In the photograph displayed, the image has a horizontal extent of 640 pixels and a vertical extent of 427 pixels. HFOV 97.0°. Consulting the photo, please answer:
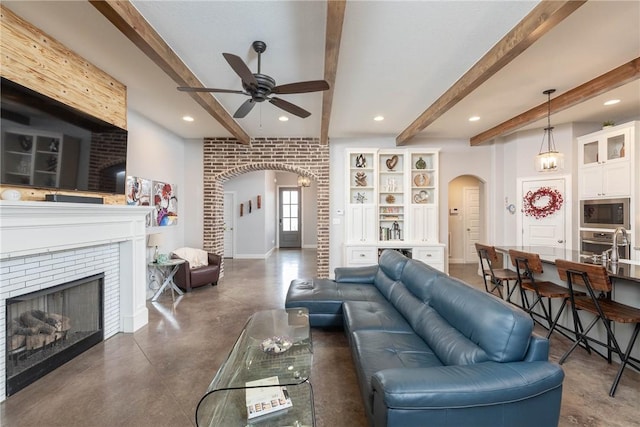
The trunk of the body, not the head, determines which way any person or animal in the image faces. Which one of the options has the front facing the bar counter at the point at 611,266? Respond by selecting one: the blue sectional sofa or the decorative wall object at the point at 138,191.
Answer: the decorative wall object

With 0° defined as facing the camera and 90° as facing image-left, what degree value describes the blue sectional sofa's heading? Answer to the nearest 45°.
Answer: approximately 90°

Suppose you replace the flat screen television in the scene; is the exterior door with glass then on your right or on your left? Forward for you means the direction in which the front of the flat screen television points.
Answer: on your left

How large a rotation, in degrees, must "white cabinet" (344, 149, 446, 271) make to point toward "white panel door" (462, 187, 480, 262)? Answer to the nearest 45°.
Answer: approximately 135° to its left

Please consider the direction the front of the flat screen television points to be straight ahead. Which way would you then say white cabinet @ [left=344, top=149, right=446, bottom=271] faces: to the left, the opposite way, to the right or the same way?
to the right

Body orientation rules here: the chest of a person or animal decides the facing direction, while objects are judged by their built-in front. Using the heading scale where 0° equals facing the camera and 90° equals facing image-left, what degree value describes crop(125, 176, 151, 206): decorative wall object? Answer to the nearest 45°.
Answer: approximately 315°

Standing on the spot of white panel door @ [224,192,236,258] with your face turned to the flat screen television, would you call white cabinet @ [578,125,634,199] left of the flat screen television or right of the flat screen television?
left

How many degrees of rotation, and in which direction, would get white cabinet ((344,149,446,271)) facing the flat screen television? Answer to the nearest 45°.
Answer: approximately 45° to its right

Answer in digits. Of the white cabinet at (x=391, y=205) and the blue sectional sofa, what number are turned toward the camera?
1

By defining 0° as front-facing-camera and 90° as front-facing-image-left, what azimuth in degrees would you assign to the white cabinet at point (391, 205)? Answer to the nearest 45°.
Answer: approximately 0°

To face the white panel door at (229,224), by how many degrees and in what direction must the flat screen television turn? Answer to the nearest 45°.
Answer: approximately 90° to its left

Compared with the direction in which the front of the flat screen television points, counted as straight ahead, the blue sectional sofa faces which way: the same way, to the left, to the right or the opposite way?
the opposite way

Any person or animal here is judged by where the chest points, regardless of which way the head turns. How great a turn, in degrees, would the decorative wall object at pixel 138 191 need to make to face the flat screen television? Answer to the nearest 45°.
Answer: approximately 45° to its right

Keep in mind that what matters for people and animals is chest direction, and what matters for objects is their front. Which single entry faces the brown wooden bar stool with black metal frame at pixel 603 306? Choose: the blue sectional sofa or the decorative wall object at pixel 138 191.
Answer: the decorative wall object

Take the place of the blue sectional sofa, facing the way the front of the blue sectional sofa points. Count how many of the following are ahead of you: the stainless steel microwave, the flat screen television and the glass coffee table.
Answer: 2
